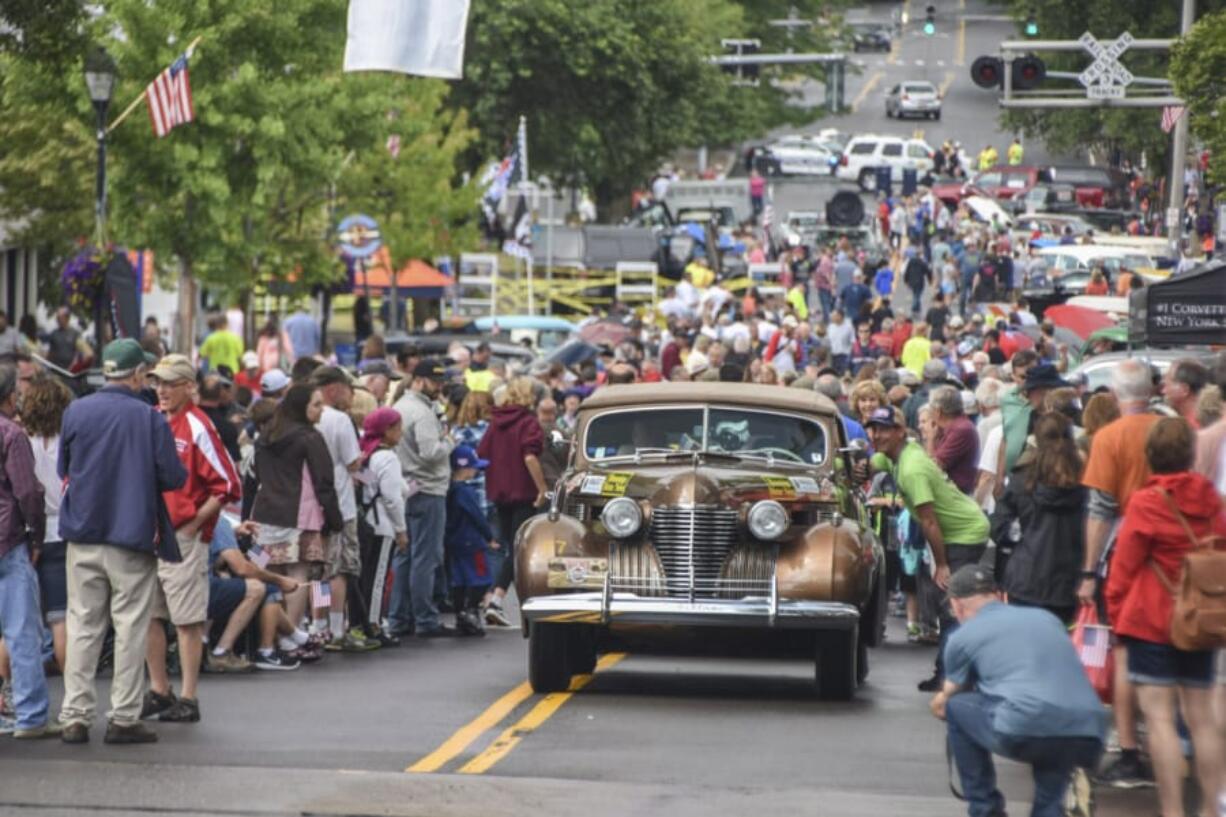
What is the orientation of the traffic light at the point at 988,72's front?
toward the camera

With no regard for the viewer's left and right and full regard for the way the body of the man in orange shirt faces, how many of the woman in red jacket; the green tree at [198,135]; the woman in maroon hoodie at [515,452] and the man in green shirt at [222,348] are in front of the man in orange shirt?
3

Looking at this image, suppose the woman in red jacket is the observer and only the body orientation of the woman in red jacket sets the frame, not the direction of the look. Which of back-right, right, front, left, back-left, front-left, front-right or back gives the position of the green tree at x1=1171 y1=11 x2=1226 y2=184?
front-right

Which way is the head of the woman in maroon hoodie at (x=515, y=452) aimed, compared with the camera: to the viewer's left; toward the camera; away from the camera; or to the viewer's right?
away from the camera

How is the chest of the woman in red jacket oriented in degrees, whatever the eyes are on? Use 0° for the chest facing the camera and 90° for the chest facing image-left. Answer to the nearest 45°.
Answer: approximately 135°

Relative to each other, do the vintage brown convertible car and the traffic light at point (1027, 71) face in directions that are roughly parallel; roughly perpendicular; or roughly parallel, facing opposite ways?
roughly parallel

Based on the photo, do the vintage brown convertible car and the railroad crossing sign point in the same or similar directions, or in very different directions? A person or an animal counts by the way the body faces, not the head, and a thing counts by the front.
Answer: same or similar directions

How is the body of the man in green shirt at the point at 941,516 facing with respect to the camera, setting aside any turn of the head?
to the viewer's left

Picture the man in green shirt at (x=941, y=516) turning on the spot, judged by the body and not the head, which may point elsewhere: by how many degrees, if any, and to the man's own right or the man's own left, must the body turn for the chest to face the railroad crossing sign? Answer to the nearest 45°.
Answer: approximately 90° to the man's own right

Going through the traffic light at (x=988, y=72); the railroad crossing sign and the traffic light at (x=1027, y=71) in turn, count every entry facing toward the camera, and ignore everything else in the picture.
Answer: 3

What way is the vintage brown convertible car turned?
toward the camera

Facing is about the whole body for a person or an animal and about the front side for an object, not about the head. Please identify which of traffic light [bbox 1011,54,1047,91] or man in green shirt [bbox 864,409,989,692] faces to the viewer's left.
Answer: the man in green shirt

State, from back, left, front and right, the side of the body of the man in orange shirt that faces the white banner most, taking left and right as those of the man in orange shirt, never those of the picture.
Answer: front

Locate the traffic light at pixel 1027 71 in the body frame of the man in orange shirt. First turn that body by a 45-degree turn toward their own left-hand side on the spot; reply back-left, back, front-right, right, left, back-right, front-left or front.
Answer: right

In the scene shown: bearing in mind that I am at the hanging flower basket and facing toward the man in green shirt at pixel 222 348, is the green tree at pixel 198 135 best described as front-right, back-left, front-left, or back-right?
front-left

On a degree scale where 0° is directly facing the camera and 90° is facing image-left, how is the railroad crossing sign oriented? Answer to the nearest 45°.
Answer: approximately 0°

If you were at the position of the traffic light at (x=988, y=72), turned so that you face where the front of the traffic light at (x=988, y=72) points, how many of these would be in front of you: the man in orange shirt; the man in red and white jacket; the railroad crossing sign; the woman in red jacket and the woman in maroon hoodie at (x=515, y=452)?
4
